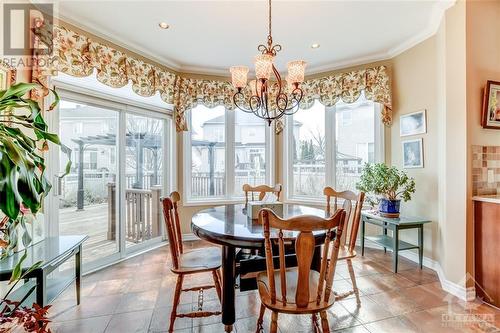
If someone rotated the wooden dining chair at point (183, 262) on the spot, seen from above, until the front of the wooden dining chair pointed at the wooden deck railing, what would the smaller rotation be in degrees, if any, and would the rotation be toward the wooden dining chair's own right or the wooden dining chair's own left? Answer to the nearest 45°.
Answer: approximately 90° to the wooden dining chair's own left

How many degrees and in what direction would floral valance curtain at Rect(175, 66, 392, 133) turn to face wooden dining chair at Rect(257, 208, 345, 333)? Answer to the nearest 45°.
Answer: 0° — it already faces it

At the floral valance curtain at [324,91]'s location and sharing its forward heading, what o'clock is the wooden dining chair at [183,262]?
The wooden dining chair is roughly at 1 o'clock from the floral valance curtain.

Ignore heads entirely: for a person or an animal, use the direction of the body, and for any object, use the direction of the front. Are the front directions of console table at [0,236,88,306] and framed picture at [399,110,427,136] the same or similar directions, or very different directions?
very different directions

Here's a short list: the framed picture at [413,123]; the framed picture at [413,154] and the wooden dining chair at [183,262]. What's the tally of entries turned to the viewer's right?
1

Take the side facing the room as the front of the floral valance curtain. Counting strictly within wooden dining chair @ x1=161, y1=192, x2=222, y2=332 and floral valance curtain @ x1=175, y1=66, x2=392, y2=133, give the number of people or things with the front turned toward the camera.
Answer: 1

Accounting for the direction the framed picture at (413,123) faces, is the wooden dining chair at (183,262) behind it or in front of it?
in front

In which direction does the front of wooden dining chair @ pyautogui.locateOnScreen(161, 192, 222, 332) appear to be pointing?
to the viewer's right

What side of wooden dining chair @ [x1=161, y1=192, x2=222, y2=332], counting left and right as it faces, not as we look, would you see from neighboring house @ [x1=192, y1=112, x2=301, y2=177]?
left

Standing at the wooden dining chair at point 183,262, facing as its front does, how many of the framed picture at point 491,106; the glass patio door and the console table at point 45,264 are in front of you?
1

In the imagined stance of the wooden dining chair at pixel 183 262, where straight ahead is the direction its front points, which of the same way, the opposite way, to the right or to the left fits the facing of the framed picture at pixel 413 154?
the opposite way

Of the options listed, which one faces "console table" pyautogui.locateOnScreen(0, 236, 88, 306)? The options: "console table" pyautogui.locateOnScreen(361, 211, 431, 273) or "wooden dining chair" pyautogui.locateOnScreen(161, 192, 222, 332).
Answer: "console table" pyautogui.locateOnScreen(361, 211, 431, 273)

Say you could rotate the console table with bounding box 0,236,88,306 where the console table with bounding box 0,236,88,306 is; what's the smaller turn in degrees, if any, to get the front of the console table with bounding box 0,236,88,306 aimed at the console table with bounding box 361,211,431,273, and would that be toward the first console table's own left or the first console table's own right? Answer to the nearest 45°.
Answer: approximately 45° to the first console table's own left

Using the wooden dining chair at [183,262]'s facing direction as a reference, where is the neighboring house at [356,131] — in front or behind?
in front

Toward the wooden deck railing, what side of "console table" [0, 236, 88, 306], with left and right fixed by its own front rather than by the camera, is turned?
left
